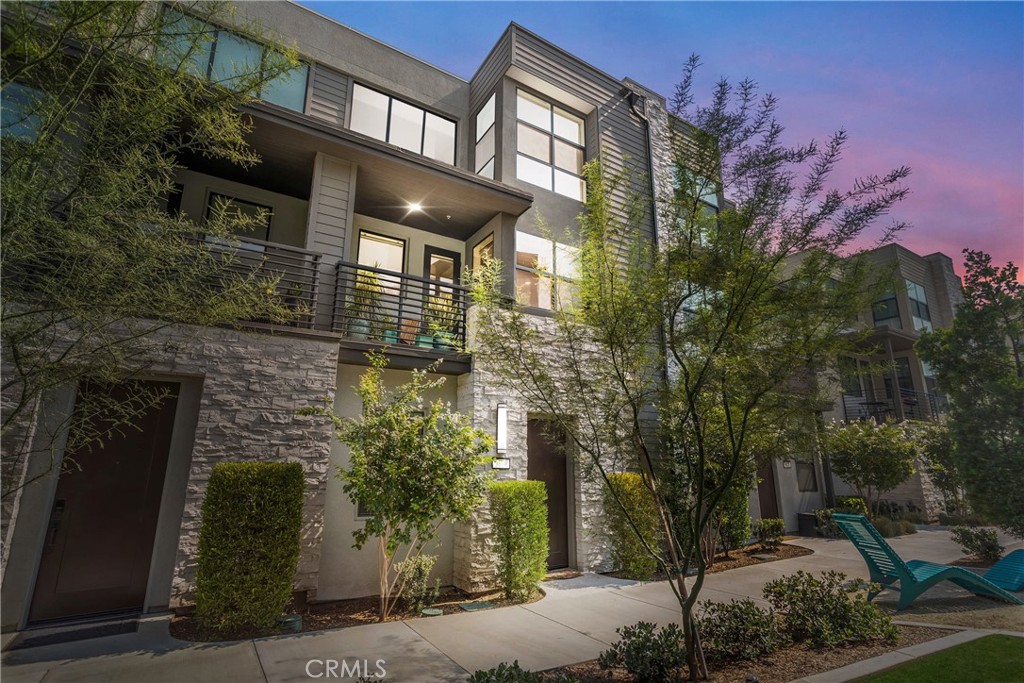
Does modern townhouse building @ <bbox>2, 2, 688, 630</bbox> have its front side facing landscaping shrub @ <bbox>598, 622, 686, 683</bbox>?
yes

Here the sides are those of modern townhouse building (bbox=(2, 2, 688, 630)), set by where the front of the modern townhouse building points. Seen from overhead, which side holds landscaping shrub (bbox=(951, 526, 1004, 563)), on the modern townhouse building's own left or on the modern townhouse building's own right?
on the modern townhouse building's own left

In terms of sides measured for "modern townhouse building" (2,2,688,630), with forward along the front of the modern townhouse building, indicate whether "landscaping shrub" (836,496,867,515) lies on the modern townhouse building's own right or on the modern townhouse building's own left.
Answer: on the modern townhouse building's own left

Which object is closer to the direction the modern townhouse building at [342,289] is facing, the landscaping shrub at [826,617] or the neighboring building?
the landscaping shrub

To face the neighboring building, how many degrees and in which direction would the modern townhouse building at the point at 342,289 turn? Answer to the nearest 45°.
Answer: approximately 90° to its left

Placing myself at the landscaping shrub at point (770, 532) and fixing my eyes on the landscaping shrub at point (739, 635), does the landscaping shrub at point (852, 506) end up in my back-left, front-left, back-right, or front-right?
back-left

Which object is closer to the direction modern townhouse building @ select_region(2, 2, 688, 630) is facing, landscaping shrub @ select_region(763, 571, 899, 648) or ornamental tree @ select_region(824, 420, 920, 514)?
the landscaping shrub
